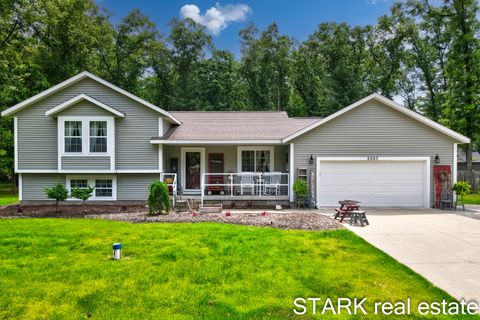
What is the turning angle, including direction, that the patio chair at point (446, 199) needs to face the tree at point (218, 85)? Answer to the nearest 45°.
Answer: approximately 135° to its right

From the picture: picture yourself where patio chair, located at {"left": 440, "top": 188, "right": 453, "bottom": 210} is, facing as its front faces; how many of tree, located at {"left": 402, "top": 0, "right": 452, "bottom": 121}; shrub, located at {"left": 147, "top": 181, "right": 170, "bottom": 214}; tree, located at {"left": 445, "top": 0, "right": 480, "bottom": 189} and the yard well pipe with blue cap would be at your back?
2

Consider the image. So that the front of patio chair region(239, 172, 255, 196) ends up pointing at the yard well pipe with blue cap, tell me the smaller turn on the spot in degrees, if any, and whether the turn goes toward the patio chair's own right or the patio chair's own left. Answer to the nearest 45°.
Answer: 0° — it already faces it

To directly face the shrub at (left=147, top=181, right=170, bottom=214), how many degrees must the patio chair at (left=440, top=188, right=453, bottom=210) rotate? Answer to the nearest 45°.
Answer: approximately 45° to its right

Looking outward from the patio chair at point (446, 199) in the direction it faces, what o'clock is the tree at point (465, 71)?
The tree is roughly at 6 o'clock from the patio chair.

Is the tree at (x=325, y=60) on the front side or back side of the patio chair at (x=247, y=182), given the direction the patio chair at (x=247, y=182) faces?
on the back side

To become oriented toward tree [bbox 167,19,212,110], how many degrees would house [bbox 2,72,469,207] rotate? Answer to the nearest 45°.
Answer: approximately 180°

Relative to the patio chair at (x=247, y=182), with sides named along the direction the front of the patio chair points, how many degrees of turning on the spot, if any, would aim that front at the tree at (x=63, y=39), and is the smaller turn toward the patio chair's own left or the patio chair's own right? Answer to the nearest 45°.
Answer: approximately 135° to the patio chair's own right

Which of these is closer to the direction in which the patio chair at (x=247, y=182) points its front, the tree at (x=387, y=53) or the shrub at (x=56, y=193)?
the shrub

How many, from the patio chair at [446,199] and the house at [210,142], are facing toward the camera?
2

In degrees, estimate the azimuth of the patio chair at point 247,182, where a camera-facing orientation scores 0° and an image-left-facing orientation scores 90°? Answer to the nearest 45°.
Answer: approximately 0°
